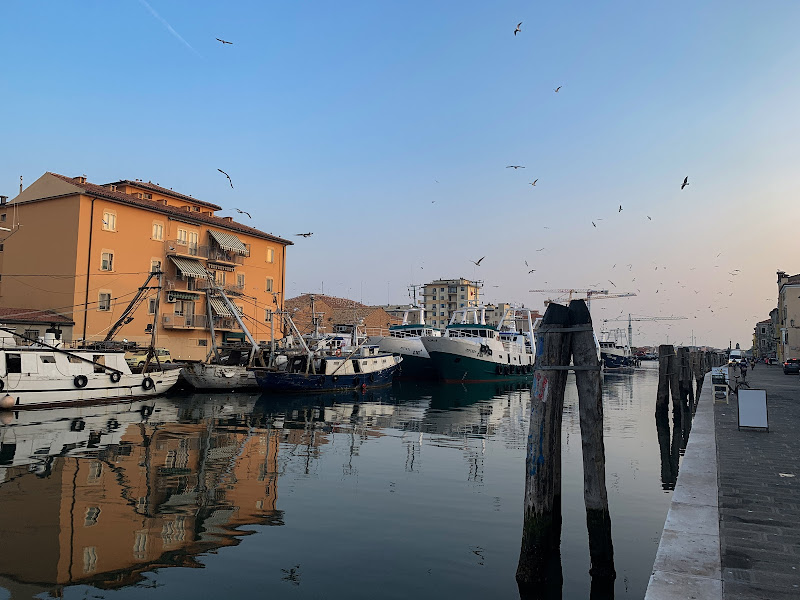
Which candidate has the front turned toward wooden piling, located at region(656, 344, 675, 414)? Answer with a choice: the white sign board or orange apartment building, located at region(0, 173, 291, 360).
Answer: the orange apartment building

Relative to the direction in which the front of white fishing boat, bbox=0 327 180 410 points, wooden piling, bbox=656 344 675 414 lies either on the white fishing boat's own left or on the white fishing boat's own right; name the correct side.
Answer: on the white fishing boat's own right

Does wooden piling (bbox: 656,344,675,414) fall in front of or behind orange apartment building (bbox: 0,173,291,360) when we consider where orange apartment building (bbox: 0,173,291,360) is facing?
in front

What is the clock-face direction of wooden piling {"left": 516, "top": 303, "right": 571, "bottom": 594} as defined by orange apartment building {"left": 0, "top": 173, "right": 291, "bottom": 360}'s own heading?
The wooden piling is roughly at 1 o'clock from the orange apartment building.

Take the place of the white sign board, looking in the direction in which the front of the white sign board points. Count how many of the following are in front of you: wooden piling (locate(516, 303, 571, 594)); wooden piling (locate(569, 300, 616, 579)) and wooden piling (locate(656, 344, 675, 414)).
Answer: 2

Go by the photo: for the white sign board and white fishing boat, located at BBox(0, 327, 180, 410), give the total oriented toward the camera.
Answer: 1

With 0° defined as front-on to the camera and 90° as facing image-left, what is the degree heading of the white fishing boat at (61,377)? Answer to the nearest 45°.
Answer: approximately 225°

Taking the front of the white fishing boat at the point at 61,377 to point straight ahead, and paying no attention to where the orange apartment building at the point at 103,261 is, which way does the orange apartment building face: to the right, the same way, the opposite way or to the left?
to the right

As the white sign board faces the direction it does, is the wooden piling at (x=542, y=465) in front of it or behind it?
in front

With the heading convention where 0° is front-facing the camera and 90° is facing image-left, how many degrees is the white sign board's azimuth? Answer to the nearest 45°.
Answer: approximately 0°

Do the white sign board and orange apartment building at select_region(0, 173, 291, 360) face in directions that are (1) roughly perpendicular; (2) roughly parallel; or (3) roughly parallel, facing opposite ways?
roughly perpendicular

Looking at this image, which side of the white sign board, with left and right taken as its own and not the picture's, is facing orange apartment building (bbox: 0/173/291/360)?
right

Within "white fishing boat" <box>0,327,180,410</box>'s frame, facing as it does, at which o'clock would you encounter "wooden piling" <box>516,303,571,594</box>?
The wooden piling is roughly at 4 o'clock from the white fishing boat.

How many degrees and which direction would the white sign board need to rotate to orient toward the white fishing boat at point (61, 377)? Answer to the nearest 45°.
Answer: approximately 90° to its right

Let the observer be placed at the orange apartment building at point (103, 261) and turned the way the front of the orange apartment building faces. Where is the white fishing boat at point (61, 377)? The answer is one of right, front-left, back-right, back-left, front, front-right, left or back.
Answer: front-right

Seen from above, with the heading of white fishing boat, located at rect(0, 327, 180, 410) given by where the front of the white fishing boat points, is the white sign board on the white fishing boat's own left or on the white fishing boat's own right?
on the white fishing boat's own right

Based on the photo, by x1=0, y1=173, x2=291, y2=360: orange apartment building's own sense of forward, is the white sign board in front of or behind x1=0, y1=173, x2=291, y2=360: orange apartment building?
in front
